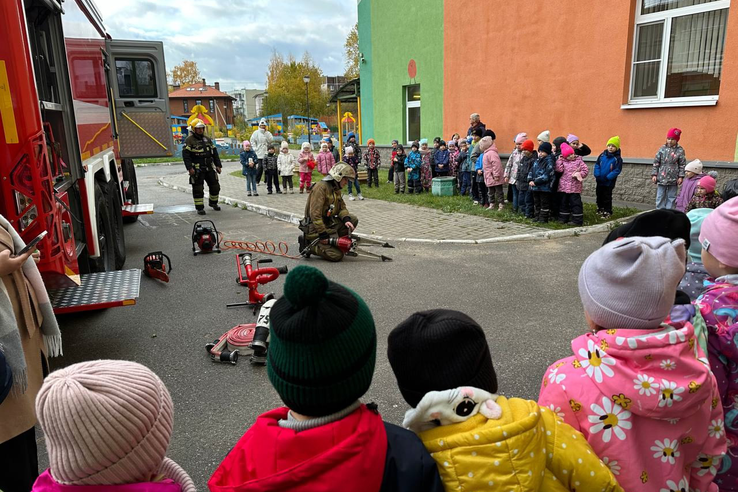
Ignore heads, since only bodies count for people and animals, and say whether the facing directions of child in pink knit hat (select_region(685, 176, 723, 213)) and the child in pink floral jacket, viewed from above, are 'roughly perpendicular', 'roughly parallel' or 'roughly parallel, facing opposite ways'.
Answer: roughly perpendicular

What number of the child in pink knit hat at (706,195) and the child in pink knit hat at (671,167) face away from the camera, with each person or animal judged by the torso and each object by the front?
0

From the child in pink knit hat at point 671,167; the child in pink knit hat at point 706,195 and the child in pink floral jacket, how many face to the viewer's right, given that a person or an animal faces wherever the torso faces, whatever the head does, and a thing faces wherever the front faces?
0

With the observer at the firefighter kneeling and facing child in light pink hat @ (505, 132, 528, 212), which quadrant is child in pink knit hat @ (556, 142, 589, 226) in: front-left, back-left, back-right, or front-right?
front-right

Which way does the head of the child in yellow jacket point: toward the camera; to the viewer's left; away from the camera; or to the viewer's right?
away from the camera

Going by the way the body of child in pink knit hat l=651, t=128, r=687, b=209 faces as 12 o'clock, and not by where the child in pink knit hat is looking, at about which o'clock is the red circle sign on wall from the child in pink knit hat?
The red circle sign on wall is roughly at 3 o'clock from the child in pink knit hat.

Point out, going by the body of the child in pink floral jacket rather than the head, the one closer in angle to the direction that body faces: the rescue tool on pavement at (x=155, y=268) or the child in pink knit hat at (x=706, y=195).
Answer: the rescue tool on pavement

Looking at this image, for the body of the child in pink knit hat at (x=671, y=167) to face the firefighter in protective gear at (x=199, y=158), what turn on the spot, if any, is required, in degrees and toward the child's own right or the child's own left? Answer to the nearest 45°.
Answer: approximately 45° to the child's own right

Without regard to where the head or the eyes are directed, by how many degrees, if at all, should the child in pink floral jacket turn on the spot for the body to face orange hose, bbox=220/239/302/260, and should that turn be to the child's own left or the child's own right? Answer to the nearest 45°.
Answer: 0° — they already face it

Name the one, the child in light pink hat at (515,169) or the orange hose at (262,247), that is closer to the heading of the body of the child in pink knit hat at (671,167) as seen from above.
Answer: the orange hose

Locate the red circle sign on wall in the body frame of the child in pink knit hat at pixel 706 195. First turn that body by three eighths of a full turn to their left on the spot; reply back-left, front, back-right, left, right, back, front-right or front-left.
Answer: back-left

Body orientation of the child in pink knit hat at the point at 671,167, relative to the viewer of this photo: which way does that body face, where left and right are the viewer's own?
facing the viewer and to the left of the viewer

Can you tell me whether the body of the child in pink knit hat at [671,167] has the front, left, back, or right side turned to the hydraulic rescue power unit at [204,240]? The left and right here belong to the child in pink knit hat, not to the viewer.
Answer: front

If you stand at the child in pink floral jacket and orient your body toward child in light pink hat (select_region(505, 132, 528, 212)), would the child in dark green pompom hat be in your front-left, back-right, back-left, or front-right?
back-left

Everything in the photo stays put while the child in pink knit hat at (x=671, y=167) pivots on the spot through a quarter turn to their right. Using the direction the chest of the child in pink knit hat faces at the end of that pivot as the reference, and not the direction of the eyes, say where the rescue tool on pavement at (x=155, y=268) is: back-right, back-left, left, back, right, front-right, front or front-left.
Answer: left

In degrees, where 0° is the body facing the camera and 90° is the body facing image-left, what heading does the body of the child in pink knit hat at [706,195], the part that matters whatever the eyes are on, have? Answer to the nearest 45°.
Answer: approximately 45°

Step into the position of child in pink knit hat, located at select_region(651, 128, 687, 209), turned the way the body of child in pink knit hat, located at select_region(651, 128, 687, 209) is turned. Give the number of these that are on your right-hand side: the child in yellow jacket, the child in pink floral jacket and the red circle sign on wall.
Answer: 1

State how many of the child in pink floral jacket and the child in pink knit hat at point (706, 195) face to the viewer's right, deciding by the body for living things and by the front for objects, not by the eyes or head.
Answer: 0

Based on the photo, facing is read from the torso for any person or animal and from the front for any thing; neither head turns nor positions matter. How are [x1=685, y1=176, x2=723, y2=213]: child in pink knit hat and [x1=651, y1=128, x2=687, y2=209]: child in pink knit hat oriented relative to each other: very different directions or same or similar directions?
same or similar directions

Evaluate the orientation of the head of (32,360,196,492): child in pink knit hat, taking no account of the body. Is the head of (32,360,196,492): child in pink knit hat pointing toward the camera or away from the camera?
away from the camera

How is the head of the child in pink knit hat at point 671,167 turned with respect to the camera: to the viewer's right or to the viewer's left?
to the viewer's left

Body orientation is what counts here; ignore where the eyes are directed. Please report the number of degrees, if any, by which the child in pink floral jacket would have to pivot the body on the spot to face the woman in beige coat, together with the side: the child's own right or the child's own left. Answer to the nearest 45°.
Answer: approximately 45° to the child's own left

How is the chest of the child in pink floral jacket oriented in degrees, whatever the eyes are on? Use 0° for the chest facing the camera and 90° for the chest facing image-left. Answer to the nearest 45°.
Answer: approximately 135°
